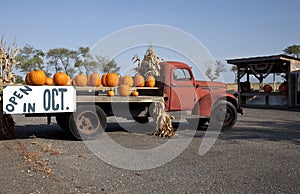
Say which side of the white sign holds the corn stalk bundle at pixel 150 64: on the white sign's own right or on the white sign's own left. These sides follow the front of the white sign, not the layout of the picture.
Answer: on the white sign's own left

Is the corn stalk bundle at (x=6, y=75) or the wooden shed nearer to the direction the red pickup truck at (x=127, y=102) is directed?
the wooden shed

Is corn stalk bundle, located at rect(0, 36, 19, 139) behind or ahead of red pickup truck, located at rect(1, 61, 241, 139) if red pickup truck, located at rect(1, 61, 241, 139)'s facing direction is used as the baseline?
behind

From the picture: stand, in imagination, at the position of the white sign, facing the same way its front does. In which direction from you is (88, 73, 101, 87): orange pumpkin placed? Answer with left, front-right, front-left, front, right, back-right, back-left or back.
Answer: back-left

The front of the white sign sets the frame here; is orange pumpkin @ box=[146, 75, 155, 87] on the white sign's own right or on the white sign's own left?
on the white sign's own left

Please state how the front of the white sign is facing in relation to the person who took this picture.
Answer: facing the viewer

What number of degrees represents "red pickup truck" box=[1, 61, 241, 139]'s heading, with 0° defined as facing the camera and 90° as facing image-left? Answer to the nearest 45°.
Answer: approximately 270°

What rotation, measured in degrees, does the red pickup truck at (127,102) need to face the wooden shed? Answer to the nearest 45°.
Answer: approximately 45° to its left

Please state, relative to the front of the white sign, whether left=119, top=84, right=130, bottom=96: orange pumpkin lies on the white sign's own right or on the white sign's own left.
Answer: on the white sign's own left

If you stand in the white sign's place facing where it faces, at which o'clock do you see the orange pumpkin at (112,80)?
The orange pumpkin is roughly at 8 o'clock from the white sign.

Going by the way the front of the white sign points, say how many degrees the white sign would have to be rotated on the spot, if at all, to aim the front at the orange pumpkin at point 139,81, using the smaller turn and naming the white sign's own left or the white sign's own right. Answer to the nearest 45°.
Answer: approximately 135° to the white sign's own left
